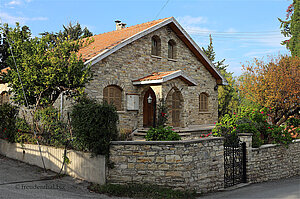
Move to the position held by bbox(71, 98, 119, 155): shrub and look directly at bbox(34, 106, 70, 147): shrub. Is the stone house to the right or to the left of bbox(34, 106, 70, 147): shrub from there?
right

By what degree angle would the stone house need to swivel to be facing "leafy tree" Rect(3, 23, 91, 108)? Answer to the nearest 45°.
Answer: approximately 90° to its right

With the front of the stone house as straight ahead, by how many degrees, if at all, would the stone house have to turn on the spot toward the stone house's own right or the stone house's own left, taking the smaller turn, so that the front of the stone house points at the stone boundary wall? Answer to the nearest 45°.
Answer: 0° — it already faces it

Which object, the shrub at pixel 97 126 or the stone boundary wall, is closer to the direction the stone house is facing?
the stone boundary wall

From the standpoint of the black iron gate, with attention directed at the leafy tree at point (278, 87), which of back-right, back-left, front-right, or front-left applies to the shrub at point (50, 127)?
back-left

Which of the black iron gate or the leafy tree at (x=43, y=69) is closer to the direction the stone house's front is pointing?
the black iron gate

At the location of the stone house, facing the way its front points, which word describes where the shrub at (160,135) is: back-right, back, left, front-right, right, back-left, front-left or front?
front-right

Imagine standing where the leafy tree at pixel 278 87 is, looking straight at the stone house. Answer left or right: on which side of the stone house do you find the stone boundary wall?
left

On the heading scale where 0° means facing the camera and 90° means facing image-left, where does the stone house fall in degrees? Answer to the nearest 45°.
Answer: approximately 315°
